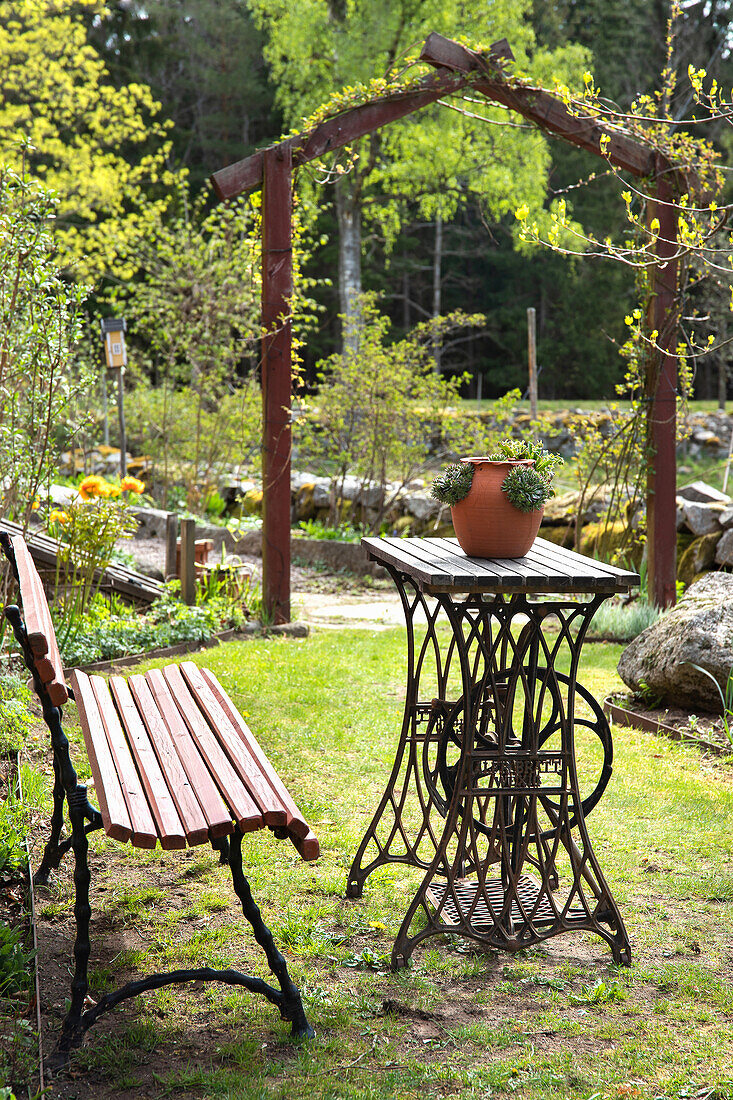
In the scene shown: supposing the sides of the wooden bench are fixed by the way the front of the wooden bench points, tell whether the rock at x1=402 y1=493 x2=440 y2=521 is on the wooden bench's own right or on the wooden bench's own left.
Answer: on the wooden bench's own left

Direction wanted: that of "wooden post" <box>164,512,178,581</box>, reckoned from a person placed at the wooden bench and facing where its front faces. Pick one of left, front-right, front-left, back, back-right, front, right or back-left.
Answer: left

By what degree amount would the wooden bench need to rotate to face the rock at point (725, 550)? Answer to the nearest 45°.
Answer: approximately 45° to its left

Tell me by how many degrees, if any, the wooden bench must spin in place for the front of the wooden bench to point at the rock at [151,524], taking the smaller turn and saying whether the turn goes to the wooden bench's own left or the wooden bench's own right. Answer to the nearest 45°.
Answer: approximately 90° to the wooden bench's own left

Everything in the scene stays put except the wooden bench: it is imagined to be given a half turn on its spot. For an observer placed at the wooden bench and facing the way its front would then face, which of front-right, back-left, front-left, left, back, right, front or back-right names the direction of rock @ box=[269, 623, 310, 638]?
right

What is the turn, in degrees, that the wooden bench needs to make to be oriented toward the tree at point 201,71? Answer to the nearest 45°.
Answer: approximately 90° to its left

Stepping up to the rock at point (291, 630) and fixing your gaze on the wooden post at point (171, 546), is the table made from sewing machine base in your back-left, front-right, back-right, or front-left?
back-left

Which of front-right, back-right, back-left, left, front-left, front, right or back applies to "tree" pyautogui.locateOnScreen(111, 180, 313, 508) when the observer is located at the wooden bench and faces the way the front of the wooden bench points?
left

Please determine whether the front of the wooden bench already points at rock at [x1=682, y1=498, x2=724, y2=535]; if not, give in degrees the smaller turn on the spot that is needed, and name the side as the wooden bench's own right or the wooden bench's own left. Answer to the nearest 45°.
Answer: approximately 45° to the wooden bench's own left

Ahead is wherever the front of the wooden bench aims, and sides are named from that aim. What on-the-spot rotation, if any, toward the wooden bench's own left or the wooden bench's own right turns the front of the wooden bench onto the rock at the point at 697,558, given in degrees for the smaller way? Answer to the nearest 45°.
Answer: approximately 45° to the wooden bench's own left

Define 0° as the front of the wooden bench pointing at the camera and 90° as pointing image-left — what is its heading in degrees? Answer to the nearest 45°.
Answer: approximately 270°
